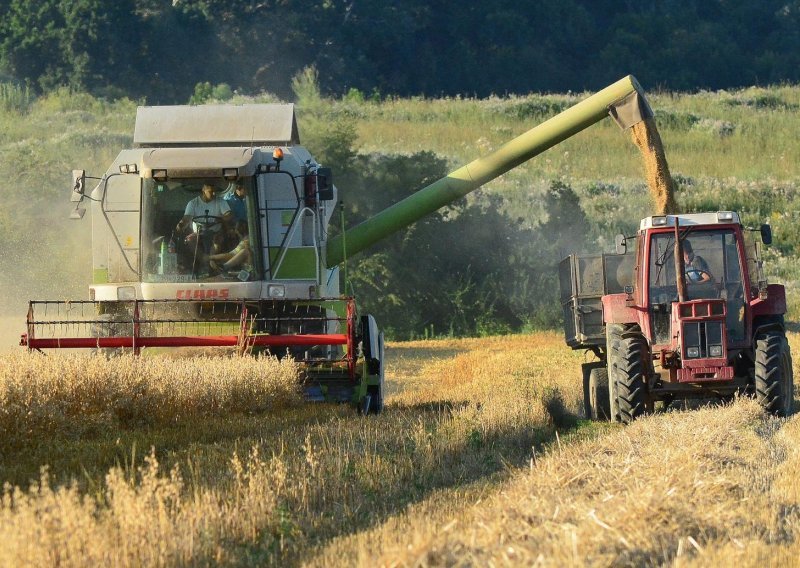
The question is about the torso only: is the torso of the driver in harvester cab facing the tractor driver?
no

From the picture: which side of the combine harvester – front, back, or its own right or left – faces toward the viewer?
front

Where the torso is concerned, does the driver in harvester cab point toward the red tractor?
no

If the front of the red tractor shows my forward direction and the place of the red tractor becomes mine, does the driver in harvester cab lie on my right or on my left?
on my right

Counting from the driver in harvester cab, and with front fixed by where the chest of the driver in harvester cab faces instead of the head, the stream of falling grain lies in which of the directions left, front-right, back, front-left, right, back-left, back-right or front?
left

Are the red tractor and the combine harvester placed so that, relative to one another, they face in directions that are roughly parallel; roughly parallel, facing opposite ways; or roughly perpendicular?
roughly parallel

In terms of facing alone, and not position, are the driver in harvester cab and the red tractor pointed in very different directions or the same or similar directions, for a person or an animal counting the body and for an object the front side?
same or similar directions

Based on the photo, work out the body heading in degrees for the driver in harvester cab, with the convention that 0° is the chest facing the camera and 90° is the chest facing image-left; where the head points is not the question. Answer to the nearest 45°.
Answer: approximately 0°

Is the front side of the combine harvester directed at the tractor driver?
no

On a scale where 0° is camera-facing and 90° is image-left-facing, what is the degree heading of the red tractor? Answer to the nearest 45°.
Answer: approximately 0°

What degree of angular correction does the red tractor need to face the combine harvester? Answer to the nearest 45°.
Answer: approximately 90° to its right
